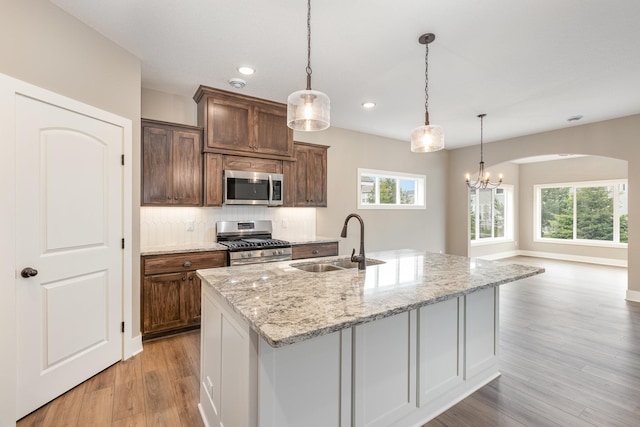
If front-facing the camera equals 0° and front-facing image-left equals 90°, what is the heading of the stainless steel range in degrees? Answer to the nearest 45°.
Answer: approximately 0°

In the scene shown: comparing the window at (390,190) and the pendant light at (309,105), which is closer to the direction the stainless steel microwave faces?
the pendant light

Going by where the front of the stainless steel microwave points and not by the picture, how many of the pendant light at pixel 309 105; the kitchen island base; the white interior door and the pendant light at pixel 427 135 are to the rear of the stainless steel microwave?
0

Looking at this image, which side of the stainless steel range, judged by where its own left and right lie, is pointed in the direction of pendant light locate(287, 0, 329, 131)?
front

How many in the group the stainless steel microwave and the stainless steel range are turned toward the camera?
2

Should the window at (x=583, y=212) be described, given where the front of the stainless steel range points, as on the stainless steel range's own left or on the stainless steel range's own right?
on the stainless steel range's own left

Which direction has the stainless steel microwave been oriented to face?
toward the camera

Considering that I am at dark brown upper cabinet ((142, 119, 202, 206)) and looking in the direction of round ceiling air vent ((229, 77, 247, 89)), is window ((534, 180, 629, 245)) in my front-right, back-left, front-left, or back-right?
front-left

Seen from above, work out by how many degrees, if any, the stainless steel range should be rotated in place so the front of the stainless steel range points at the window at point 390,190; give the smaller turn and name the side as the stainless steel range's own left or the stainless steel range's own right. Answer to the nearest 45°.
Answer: approximately 135° to the stainless steel range's own left

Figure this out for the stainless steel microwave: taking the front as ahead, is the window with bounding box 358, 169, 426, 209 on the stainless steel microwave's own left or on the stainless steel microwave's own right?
on the stainless steel microwave's own left

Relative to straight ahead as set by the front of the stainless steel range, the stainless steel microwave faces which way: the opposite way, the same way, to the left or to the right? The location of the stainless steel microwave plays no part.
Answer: the same way

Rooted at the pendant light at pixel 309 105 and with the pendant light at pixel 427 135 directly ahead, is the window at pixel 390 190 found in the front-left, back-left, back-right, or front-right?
front-left
